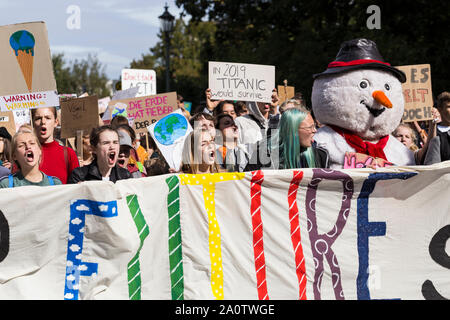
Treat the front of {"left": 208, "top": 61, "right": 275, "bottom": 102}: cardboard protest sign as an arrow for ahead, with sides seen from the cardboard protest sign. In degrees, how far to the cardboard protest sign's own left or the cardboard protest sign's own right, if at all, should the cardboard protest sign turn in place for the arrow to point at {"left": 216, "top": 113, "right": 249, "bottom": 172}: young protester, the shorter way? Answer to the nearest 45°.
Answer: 0° — it already faces them

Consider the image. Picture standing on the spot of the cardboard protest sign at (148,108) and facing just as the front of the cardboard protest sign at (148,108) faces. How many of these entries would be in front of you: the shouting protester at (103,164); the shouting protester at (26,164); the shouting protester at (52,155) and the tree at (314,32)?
3

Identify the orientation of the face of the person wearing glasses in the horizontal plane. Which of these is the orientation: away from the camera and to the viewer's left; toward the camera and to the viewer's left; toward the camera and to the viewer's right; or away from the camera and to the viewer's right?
toward the camera and to the viewer's right

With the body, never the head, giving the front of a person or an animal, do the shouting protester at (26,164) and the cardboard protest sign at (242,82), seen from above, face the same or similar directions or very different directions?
same or similar directions

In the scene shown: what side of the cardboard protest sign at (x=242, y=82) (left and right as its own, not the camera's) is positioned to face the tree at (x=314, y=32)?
back

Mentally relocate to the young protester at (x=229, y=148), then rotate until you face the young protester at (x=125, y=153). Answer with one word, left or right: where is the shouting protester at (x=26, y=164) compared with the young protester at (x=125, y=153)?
left

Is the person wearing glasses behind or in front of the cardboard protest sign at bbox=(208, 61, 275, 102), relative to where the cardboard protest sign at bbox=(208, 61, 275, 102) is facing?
in front

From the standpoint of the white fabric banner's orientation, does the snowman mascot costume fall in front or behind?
behind

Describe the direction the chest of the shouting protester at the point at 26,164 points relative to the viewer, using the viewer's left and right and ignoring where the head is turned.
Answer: facing the viewer

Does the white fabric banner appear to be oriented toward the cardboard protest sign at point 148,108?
no

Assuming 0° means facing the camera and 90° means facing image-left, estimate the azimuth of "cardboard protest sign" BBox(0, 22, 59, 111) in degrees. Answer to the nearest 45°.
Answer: approximately 0°

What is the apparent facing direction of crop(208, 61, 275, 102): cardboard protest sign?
toward the camera
